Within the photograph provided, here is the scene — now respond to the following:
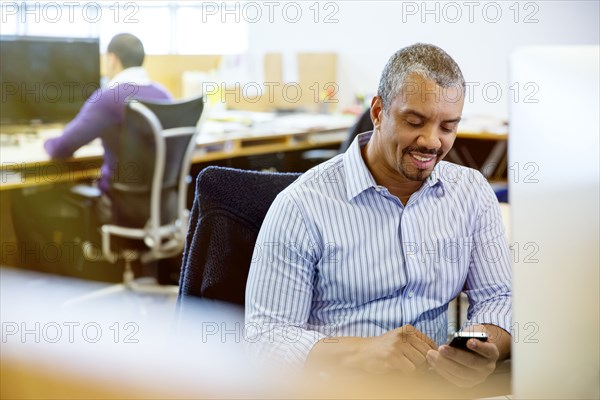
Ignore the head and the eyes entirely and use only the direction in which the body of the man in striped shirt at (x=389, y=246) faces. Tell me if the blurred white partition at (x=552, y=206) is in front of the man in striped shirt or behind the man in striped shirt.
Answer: in front

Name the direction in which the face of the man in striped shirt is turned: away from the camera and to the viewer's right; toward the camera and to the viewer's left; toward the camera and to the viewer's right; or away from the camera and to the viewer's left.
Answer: toward the camera and to the viewer's right

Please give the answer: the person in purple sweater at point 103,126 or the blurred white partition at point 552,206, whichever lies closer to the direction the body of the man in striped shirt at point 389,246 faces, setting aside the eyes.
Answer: the blurred white partition

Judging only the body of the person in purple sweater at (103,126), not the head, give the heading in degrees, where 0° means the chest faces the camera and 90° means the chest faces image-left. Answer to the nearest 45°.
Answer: approximately 135°

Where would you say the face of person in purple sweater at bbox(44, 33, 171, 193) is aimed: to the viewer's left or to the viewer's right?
to the viewer's left

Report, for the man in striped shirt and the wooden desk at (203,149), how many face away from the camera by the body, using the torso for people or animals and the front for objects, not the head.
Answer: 0

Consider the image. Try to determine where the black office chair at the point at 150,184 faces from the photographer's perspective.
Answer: facing away from the viewer and to the left of the viewer

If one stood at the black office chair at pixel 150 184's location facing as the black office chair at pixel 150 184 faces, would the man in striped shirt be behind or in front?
behind

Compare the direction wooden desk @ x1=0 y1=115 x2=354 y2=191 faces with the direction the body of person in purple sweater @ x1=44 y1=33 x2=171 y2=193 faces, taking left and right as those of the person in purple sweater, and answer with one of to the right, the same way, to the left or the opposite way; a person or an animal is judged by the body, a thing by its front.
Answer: the opposite way
